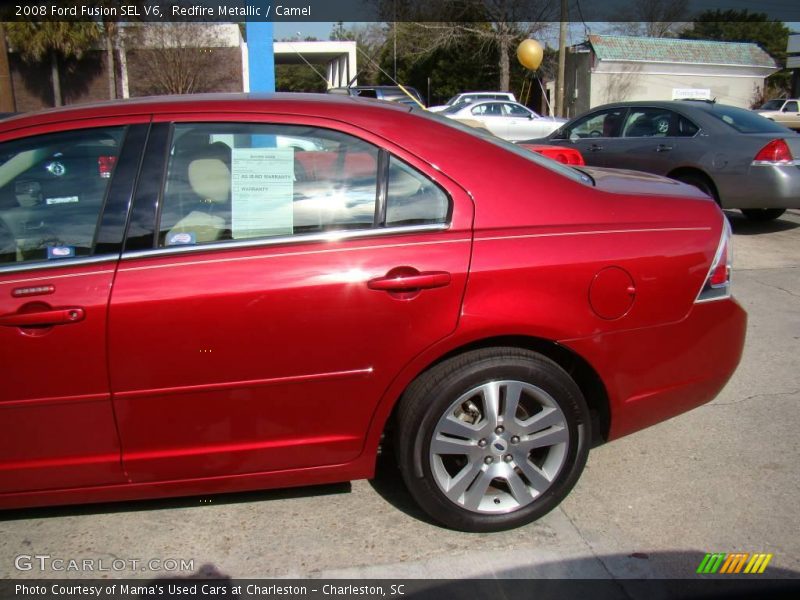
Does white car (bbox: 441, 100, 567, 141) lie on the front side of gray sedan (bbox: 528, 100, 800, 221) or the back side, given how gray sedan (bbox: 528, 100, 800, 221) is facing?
on the front side

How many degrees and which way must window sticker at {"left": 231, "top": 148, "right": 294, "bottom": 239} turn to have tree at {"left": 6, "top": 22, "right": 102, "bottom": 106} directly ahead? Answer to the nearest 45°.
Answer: approximately 180°

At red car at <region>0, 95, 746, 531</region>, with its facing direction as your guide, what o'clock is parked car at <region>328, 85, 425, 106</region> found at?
The parked car is roughly at 3 o'clock from the red car.

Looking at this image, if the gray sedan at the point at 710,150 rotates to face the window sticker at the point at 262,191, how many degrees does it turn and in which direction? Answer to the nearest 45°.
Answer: approximately 135° to its left

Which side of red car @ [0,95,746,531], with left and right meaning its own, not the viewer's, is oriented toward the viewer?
left

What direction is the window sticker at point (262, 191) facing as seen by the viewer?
toward the camera
